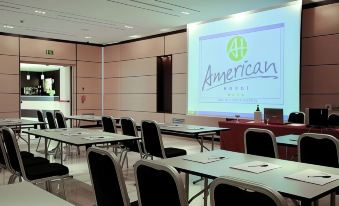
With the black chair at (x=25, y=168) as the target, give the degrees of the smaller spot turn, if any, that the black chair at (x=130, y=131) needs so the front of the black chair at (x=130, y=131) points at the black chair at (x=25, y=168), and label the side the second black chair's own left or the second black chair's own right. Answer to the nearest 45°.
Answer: approximately 180°

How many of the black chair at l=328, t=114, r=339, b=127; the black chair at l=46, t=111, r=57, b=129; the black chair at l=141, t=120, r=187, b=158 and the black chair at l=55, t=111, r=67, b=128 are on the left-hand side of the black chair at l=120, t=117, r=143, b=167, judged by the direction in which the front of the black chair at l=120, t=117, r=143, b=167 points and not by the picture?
2

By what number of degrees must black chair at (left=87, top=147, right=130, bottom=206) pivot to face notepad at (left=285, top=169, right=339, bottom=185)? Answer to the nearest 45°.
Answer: approximately 45° to its right

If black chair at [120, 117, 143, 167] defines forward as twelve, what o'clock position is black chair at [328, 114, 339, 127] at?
black chair at [328, 114, 339, 127] is roughly at 2 o'clock from black chair at [120, 117, 143, 167].

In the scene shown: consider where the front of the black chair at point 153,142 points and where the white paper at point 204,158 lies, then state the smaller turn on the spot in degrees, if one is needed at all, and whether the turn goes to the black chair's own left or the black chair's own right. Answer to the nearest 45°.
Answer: approximately 135° to the black chair's own right

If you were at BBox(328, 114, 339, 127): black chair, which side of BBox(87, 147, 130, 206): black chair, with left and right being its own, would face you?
front

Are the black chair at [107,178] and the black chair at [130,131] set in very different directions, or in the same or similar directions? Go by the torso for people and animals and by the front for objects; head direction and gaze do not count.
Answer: same or similar directions

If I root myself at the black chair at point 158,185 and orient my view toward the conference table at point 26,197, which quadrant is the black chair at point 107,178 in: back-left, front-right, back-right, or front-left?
front-right

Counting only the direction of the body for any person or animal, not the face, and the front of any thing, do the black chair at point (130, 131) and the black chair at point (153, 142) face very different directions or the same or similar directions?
same or similar directions

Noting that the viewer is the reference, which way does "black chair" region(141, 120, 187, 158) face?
facing away from the viewer and to the right of the viewer

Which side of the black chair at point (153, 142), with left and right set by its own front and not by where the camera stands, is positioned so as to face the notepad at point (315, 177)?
right

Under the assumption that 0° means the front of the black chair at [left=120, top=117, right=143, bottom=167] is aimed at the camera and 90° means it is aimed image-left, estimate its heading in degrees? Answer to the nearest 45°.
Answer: approximately 225°

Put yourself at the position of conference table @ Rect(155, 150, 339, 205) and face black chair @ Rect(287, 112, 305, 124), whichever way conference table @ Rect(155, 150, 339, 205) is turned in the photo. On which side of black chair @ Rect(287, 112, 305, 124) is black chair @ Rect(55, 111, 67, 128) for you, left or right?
left

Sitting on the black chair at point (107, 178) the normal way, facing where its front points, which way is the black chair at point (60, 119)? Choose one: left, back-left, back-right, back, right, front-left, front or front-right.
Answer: front-left
